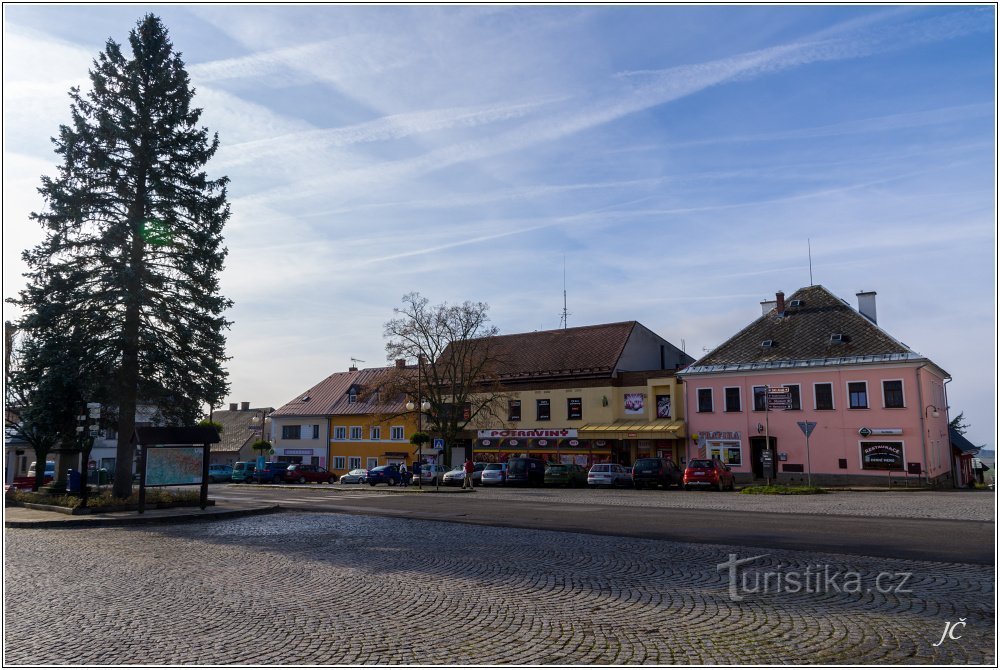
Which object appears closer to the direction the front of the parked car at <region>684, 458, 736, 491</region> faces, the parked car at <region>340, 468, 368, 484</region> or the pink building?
the pink building

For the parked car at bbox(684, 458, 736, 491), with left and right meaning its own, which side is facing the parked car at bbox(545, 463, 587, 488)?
left

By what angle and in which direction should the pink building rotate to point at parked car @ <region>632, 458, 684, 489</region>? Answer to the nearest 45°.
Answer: approximately 45° to its right

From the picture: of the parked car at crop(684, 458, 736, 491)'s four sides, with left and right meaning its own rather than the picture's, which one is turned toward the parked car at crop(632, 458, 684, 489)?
left

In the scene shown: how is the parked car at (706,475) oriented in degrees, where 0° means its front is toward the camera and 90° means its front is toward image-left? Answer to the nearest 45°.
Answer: approximately 225°

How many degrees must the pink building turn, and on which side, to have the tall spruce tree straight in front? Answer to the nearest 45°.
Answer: approximately 45° to its right

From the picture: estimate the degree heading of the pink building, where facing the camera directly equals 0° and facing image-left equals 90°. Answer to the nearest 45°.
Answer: approximately 0°

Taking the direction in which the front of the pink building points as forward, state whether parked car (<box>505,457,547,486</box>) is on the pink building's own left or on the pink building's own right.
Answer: on the pink building's own right

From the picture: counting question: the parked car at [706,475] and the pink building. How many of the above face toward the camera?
1

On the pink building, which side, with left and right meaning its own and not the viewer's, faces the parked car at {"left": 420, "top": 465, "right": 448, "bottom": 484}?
right

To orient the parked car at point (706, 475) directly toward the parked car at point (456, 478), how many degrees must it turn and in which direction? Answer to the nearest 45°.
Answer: approximately 90° to its left

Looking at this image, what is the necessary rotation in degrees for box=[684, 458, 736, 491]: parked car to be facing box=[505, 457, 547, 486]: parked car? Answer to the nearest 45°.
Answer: approximately 90° to its left

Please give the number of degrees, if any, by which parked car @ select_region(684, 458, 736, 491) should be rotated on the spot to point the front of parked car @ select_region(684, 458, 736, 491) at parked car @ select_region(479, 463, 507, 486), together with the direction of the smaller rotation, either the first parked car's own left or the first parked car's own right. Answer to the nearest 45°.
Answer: approximately 90° to the first parked car's own left
